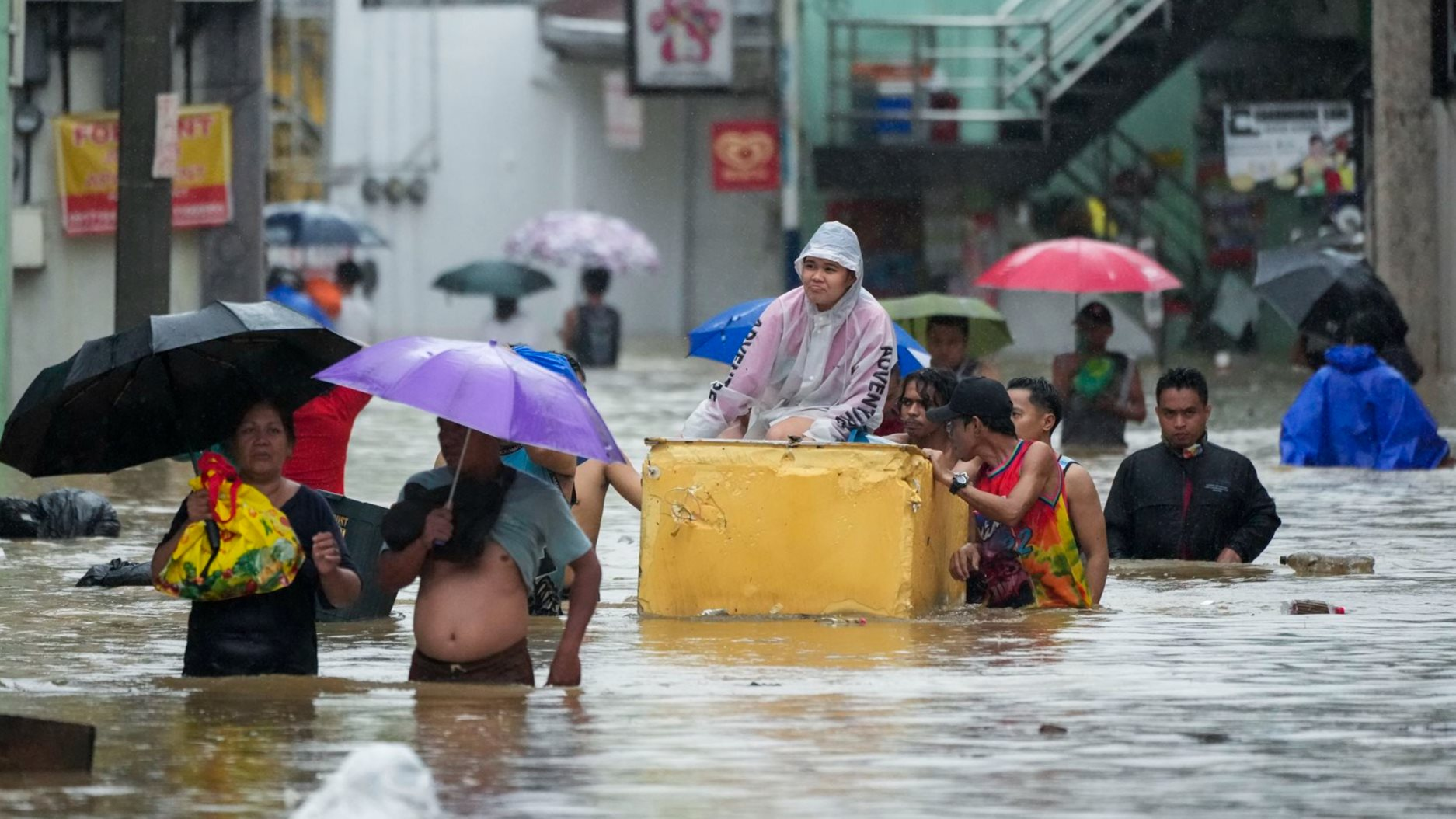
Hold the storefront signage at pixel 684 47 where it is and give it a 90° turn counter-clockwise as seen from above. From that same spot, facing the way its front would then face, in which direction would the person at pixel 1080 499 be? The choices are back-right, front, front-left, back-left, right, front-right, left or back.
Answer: right

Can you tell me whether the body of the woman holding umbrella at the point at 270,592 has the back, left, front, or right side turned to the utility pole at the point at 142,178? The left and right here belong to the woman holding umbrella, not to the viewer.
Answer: back

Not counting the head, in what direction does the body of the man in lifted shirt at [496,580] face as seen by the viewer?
toward the camera

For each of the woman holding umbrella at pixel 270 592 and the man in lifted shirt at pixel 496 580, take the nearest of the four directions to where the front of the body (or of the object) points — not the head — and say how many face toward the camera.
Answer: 2

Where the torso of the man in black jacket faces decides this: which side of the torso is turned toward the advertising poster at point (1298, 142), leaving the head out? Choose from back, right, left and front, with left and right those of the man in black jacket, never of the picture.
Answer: back

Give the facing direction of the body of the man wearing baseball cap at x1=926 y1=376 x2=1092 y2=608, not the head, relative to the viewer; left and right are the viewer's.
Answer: facing the viewer and to the left of the viewer

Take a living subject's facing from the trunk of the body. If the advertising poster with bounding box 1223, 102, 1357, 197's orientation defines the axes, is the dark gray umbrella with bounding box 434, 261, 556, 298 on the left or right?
on its right

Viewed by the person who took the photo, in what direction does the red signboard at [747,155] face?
facing the viewer

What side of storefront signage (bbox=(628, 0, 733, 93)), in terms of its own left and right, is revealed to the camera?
front

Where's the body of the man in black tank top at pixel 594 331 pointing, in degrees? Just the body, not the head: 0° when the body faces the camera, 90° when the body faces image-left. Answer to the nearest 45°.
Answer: approximately 180°

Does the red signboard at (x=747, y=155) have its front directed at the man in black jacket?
yes

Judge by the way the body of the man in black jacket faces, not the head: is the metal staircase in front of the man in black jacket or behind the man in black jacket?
behind
